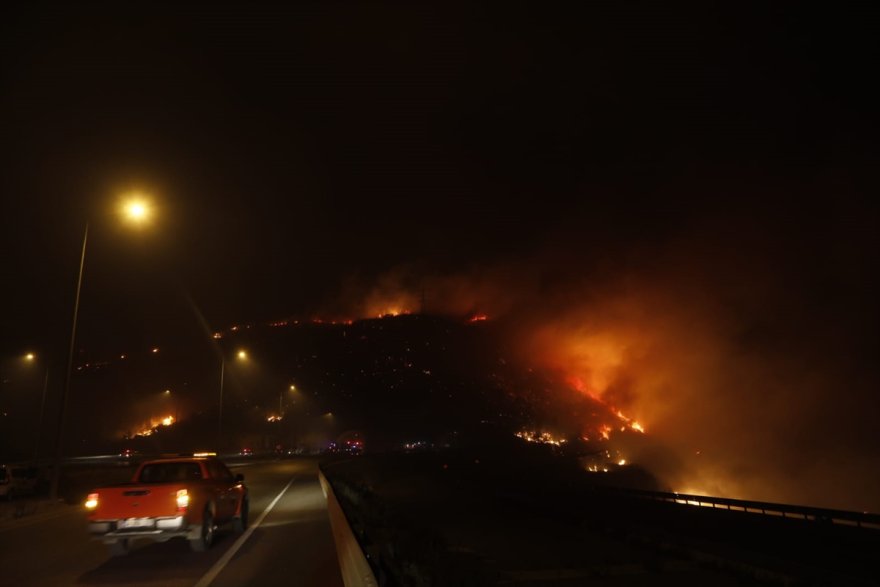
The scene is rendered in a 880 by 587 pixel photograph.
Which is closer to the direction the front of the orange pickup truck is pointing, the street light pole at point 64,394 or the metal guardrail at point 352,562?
the street light pole

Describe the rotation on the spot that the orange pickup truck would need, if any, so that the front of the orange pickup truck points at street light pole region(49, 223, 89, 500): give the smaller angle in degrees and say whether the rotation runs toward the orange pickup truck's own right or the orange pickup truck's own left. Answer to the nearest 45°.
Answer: approximately 45° to the orange pickup truck's own left

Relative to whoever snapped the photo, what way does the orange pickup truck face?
facing away from the viewer and to the right of the viewer

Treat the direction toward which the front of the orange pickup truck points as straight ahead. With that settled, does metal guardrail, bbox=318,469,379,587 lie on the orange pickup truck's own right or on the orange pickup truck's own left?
on the orange pickup truck's own right
